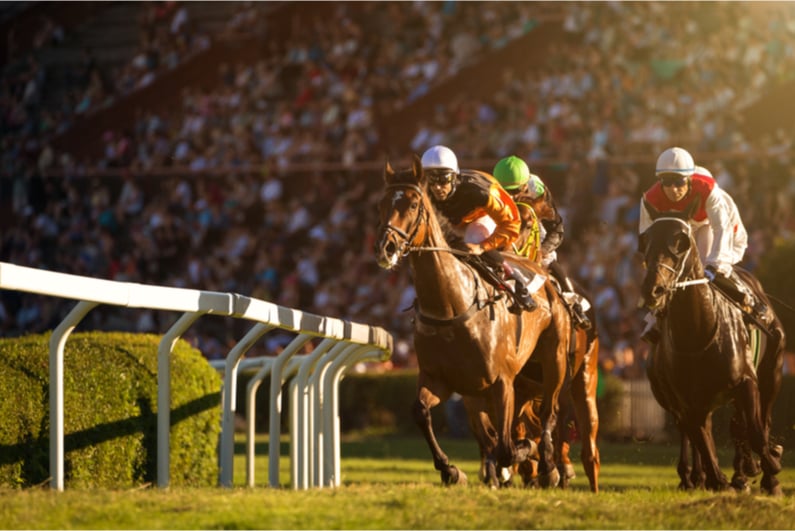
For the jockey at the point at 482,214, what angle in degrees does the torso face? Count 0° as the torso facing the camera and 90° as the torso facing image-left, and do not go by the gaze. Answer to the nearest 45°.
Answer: approximately 45°
